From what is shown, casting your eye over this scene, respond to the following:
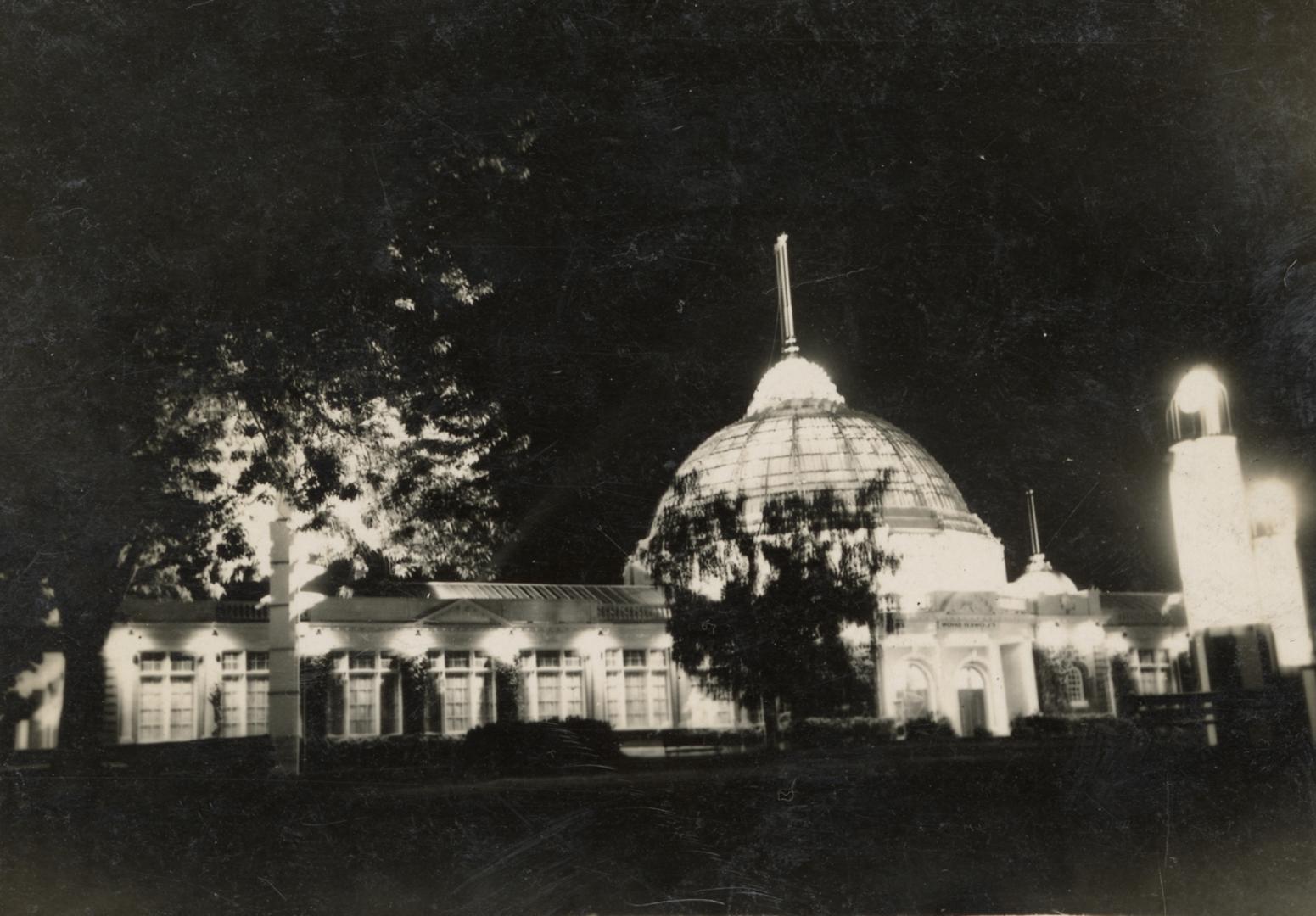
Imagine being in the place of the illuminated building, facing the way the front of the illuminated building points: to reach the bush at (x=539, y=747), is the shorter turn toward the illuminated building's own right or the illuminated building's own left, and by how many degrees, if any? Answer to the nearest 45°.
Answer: approximately 90° to the illuminated building's own right

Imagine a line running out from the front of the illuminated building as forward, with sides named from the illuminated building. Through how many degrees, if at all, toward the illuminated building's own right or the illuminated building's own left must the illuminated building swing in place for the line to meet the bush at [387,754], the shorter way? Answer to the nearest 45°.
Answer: approximately 90° to the illuminated building's own right

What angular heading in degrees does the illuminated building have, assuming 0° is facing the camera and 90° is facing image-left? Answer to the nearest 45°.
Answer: approximately 0°
